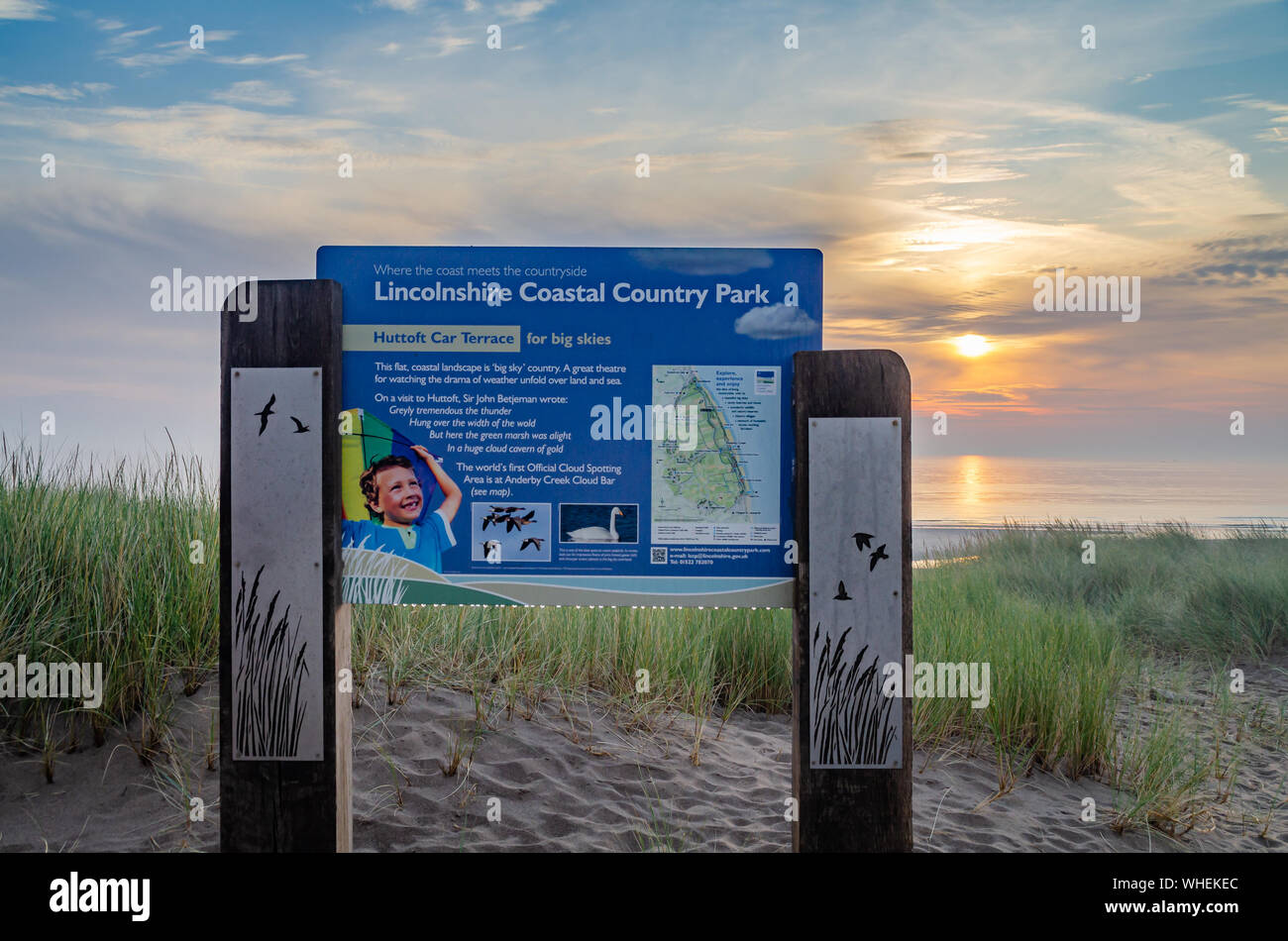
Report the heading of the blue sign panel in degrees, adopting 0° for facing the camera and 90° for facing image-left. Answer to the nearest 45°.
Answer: approximately 0°
